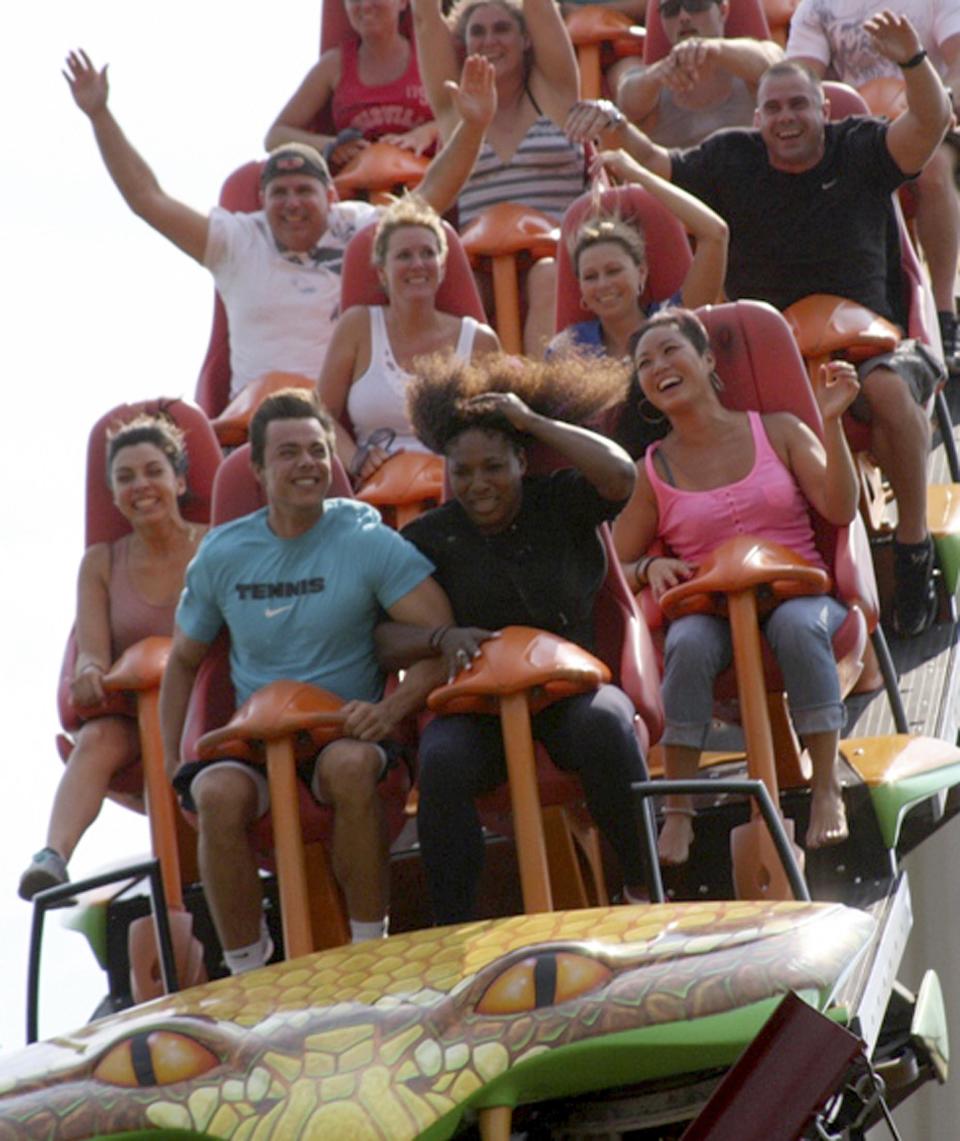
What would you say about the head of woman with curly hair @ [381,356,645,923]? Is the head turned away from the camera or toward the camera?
toward the camera

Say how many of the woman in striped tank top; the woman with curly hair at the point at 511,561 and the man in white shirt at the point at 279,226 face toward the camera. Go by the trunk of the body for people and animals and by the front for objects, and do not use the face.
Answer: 3

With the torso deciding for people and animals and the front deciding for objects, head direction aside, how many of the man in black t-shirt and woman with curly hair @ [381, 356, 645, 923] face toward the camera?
2

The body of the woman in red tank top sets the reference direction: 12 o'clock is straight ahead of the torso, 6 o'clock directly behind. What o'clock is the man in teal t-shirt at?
The man in teal t-shirt is roughly at 12 o'clock from the woman in red tank top.

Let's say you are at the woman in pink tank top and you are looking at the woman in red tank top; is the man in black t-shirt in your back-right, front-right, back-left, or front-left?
front-right

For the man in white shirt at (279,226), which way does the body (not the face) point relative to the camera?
toward the camera

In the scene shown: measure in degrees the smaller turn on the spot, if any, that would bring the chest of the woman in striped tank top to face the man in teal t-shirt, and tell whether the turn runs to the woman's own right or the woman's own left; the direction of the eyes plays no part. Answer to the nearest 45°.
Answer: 0° — they already face them

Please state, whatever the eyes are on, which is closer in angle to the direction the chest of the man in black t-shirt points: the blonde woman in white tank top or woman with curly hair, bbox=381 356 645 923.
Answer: the woman with curly hair

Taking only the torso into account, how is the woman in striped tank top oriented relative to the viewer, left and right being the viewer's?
facing the viewer

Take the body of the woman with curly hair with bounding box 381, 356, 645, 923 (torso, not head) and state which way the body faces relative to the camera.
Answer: toward the camera

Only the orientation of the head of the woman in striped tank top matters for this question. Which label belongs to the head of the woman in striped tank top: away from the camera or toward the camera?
toward the camera

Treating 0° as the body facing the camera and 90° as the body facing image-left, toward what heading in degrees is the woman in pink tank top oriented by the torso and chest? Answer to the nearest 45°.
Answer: approximately 0°

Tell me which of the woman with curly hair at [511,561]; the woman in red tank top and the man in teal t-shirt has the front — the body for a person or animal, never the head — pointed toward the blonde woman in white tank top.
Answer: the woman in red tank top
